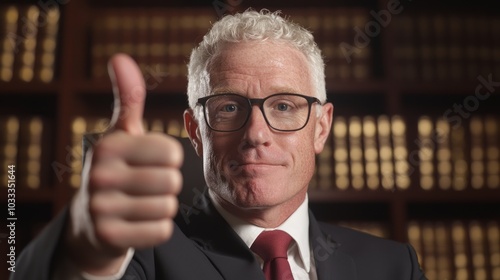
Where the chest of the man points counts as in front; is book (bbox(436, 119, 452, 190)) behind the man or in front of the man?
behind

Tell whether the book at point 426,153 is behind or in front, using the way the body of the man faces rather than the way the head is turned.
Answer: behind

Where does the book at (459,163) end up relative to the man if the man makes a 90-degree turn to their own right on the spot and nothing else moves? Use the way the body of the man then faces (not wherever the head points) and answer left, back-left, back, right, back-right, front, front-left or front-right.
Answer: back-right

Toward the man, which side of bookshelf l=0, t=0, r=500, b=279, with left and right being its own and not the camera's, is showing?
front

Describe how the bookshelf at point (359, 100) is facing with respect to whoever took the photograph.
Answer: facing the viewer

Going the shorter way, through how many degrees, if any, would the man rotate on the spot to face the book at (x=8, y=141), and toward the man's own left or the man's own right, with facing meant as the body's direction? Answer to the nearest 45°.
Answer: approximately 135° to the man's own right

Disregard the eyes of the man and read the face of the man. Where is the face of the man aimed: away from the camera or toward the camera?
toward the camera

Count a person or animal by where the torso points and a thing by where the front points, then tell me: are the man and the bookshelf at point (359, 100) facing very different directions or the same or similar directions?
same or similar directions

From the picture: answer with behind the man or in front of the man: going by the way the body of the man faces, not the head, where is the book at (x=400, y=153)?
behind

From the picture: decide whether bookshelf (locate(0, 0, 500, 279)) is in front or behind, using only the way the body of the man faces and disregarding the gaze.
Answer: behind

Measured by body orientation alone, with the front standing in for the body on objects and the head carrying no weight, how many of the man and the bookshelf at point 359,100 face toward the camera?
2

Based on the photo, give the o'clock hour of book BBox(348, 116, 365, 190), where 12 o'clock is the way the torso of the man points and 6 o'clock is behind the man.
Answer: The book is roughly at 7 o'clock from the man.

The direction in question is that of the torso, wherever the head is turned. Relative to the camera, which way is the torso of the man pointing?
toward the camera
